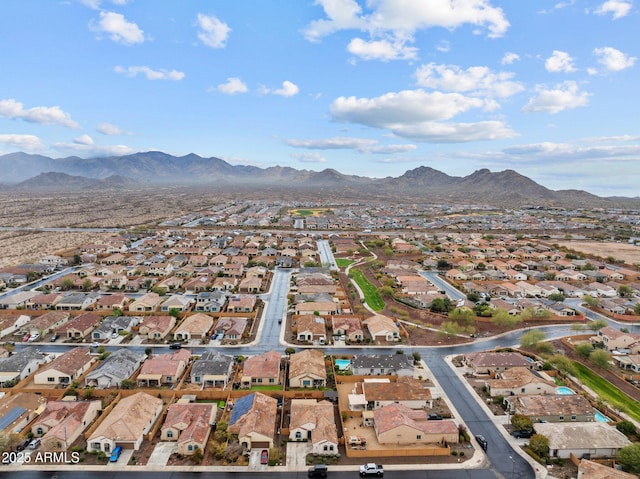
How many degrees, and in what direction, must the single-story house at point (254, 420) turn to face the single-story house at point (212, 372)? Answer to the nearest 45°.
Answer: approximately 135° to its right

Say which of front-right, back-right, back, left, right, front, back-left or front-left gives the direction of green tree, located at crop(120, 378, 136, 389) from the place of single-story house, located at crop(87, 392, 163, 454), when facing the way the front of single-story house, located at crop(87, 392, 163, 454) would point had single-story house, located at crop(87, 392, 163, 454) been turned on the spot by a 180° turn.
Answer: front-left

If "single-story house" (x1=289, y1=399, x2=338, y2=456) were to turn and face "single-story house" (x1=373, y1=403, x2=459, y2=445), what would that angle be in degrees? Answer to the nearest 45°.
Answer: approximately 90° to its left

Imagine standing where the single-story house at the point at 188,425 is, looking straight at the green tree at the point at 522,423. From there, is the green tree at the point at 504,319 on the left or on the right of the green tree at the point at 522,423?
left

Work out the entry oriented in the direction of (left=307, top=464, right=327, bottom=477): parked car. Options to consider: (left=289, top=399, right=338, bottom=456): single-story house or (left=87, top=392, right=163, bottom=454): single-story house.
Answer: (left=289, top=399, right=338, bottom=456): single-story house

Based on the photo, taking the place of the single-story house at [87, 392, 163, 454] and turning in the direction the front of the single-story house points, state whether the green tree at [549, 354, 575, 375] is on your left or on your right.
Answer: on your left

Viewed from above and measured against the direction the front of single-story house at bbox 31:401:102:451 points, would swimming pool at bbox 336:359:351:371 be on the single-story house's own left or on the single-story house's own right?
on the single-story house's own left

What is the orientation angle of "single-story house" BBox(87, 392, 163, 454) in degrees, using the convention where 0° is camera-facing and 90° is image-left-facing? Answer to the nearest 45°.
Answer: approximately 45°

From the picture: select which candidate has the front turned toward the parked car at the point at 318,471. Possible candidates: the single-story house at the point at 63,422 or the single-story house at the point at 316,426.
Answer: the single-story house at the point at 316,426

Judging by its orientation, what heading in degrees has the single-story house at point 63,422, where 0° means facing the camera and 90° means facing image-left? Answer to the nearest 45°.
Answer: approximately 45°

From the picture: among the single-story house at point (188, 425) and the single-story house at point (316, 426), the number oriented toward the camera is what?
2

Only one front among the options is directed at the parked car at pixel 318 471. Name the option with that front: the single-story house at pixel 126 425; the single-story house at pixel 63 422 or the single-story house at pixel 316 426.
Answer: the single-story house at pixel 316 426
